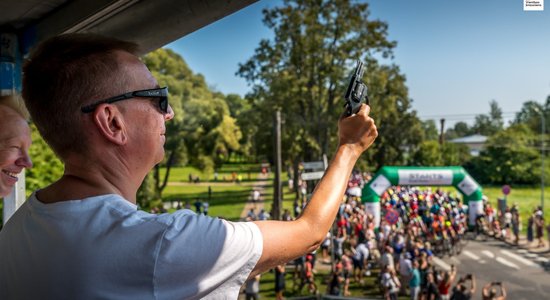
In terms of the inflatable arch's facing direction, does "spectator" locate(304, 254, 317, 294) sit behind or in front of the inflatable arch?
in front

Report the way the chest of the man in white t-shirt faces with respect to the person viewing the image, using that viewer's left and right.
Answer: facing away from the viewer and to the right of the viewer

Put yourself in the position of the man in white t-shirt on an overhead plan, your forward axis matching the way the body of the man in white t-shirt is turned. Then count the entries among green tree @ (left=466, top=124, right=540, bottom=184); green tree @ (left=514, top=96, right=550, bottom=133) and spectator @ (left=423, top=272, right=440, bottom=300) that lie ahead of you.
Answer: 3

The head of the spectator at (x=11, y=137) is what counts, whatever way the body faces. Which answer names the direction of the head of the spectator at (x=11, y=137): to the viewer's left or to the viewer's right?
to the viewer's right

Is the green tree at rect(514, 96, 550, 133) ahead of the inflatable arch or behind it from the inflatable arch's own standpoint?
behind

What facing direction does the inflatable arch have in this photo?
toward the camera

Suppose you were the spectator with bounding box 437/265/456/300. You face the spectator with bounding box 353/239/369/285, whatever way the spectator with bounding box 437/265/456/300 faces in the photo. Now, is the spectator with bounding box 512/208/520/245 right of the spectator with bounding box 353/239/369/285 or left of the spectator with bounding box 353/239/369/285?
right

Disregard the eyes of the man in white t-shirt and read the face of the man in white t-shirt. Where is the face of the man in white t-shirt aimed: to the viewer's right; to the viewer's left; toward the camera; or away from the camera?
to the viewer's right

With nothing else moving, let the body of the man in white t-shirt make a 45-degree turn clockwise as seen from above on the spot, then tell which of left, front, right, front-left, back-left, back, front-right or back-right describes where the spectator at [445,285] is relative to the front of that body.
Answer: front-left

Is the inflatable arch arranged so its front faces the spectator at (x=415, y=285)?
yes

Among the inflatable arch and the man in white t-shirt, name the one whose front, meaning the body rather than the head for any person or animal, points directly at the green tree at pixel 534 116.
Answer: the man in white t-shirt

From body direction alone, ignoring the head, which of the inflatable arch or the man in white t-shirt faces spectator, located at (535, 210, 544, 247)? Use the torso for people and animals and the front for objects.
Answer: the man in white t-shirt

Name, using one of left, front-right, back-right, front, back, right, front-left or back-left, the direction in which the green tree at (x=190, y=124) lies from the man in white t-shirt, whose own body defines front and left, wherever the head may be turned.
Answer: front-left

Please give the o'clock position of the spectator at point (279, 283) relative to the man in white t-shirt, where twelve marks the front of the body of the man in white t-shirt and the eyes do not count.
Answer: The spectator is roughly at 11 o'clock from the man in white t-shirt.

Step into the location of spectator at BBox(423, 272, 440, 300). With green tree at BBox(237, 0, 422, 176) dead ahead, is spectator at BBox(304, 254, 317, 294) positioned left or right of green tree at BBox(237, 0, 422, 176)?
left

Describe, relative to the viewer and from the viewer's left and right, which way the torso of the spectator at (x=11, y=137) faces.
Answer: facing to the right of the viewer

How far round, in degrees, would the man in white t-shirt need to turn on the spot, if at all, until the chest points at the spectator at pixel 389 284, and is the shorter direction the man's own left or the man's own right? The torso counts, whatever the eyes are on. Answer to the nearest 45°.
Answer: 0° — they already face them

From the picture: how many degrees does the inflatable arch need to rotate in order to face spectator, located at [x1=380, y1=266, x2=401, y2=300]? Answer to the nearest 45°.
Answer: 0° — it already faces them
